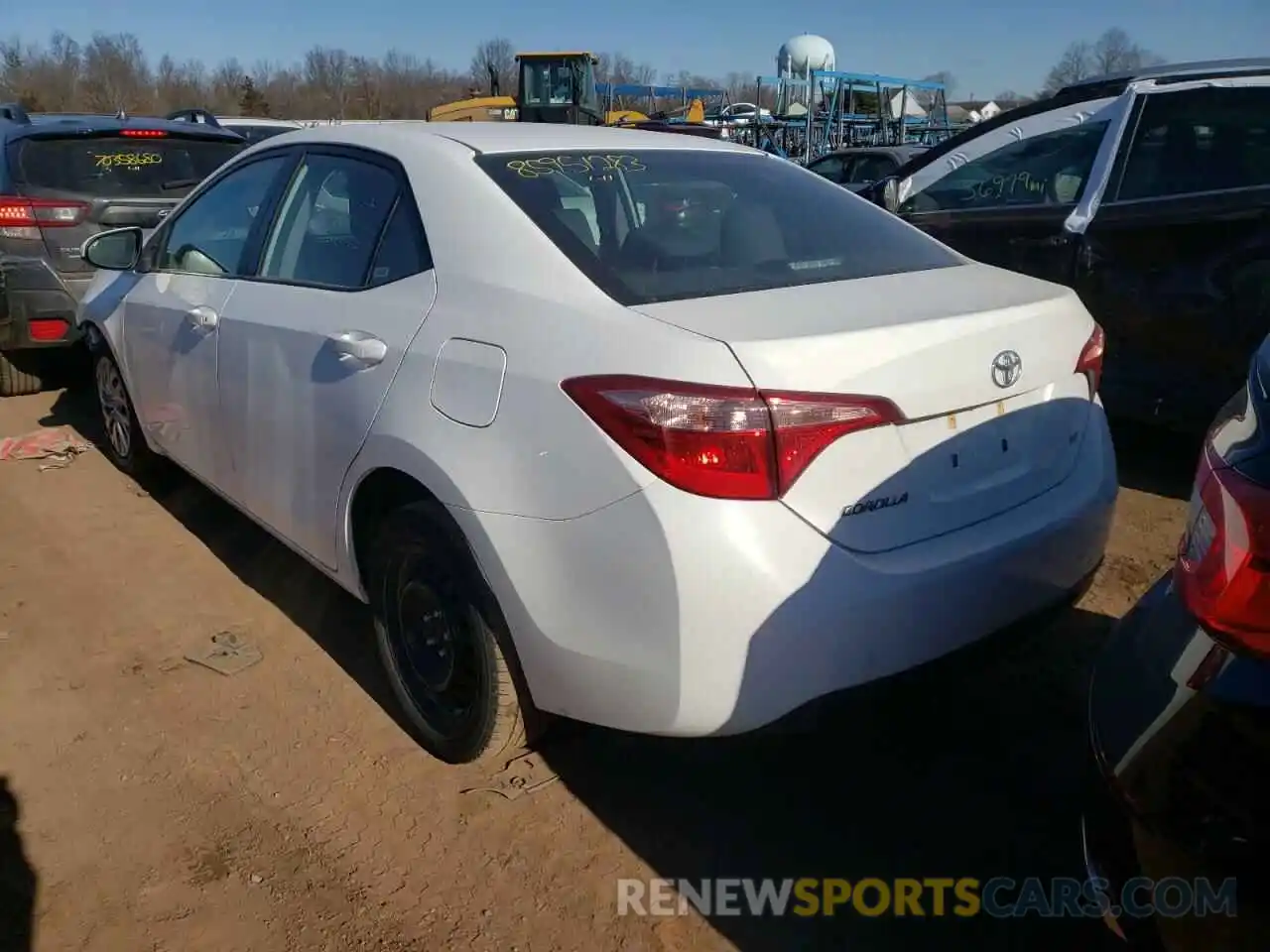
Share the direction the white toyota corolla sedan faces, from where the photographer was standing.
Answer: facing away from the viewer and to the left of the viewer

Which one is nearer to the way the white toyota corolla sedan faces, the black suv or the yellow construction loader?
the yellow construction loader

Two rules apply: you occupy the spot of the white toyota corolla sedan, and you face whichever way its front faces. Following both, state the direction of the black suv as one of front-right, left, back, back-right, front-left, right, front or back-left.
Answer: right

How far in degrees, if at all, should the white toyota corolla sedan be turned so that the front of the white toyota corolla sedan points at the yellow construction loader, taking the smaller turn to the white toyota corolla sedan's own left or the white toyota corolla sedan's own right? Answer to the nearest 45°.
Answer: approximately 45° to the white toyota corolla sedan's own right
